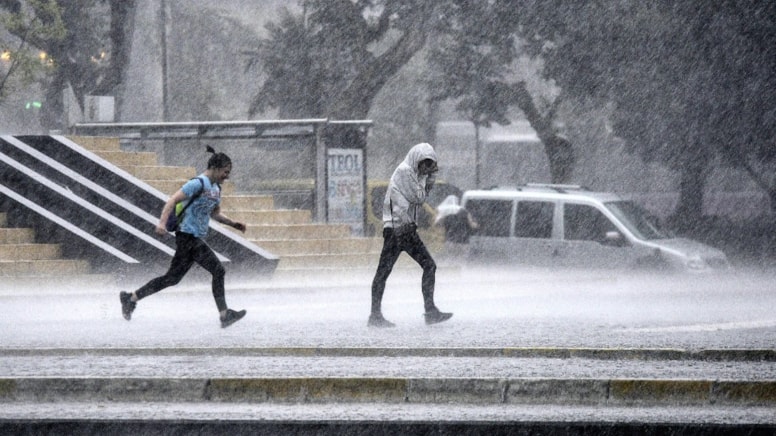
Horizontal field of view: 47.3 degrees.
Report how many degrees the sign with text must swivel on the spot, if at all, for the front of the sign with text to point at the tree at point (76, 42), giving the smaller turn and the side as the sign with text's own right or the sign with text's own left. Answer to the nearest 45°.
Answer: approximately 135° to the sign with text's own right

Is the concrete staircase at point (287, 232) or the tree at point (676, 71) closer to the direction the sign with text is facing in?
the concrete staircase

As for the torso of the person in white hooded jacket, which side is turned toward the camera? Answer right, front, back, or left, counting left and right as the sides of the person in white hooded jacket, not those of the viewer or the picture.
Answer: right

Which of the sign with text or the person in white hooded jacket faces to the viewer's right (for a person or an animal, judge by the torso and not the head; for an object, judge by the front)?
the person in white hooded jacket

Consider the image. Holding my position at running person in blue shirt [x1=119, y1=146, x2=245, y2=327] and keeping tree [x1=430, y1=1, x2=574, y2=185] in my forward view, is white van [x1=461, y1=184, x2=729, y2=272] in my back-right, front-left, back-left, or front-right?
front-right

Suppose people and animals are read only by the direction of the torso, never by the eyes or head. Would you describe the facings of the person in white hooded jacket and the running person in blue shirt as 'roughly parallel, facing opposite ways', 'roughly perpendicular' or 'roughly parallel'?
roughly parallel

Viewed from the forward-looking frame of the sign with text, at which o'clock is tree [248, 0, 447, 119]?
The tree is roughly at 6 o'clock from the sign with text.

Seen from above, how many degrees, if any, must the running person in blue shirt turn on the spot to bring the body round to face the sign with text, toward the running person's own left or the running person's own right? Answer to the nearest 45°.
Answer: approximately 90° to the running person's own left

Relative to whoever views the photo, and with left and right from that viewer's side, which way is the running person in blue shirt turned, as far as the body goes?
facing to the right of the viewer

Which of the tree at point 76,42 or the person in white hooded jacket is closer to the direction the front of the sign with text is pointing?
the person in white hooded jacket

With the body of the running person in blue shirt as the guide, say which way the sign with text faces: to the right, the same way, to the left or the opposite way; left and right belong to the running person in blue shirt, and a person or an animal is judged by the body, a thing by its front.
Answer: to the right
